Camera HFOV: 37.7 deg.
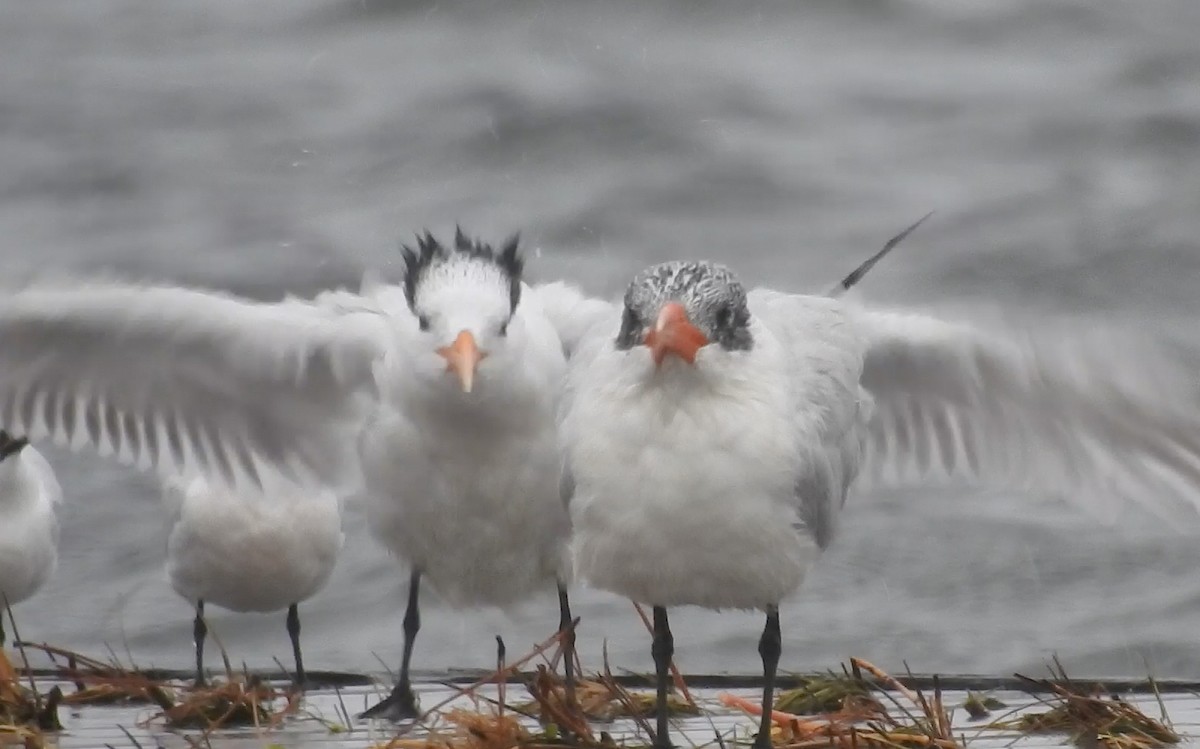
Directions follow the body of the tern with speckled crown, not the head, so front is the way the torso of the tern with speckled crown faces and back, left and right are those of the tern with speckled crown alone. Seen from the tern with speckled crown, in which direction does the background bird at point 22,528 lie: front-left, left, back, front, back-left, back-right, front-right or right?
back-right

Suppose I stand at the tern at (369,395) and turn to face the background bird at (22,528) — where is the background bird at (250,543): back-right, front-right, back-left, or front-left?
front-right

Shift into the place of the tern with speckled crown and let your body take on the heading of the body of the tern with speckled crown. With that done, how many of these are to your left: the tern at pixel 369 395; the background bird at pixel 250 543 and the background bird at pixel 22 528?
0

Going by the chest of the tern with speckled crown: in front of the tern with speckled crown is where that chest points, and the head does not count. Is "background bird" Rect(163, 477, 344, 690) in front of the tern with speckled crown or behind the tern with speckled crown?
behind

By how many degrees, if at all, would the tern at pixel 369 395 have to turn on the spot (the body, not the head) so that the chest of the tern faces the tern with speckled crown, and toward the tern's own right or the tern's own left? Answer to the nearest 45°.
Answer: approximately 45° to the tern's own left

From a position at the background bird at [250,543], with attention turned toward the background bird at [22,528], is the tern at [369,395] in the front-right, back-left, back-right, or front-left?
back-left

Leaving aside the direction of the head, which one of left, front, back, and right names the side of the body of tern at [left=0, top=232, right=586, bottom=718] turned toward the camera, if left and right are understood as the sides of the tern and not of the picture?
front

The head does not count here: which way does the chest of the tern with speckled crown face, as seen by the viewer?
toward the camera

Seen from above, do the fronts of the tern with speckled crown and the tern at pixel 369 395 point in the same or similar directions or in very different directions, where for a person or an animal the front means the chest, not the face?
same or similar directions

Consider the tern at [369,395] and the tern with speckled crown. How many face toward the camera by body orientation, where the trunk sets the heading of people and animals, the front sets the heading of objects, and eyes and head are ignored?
2

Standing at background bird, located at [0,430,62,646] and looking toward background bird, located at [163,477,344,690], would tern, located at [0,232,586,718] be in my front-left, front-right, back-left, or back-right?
front-right
